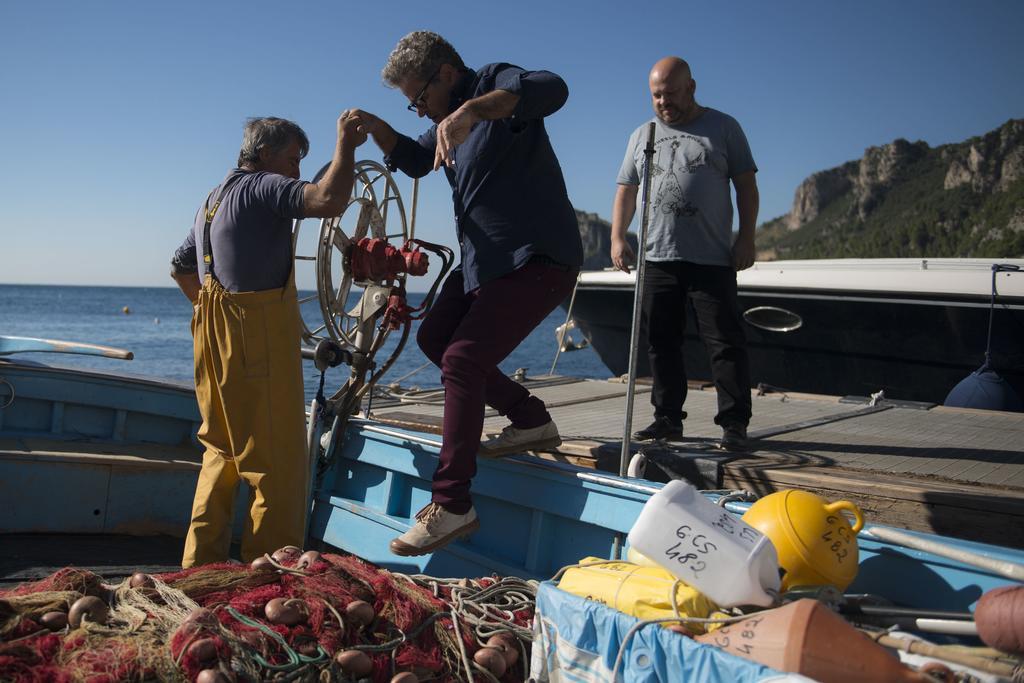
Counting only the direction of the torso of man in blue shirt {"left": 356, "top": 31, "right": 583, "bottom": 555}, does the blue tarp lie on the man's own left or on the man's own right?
on the man's own left

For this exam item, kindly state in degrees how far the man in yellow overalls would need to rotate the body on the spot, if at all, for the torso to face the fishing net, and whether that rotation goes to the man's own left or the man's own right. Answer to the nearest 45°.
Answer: approximately 135° to the man's own right

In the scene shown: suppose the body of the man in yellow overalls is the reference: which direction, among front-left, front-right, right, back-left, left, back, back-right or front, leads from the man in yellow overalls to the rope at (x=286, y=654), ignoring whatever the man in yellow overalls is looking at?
back-right

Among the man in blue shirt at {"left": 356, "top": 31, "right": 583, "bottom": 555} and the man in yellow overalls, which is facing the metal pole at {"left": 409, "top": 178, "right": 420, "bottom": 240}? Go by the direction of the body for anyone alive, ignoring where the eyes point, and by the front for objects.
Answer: the man in yellow overalls

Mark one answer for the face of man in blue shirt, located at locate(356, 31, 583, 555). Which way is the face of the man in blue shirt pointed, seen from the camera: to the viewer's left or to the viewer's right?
to the viewer's left

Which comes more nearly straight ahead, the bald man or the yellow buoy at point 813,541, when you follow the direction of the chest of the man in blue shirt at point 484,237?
the yellow buoy

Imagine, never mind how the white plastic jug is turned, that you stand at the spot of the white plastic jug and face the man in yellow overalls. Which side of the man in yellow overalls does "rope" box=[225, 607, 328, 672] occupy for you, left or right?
left

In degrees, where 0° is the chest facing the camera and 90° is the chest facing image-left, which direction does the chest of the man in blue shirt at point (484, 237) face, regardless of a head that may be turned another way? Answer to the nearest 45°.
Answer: approximately 45°

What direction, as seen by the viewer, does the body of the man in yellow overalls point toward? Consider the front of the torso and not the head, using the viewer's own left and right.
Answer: facing away from the viewer and to the right of the viewer

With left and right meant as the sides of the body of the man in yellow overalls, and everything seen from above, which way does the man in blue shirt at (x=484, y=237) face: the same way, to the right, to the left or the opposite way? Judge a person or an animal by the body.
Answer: the opposite way

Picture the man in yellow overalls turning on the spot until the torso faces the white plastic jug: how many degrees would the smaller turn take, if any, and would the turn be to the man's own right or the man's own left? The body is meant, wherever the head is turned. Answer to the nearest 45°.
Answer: approximately 90° to the man's own right

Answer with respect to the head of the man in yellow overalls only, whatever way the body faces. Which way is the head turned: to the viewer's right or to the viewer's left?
to the viewer's right
